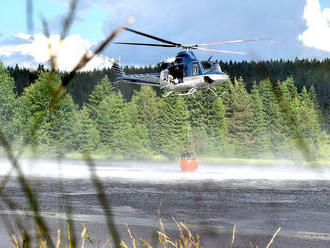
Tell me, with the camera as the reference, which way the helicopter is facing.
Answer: facing the viewer and to the right of the viewer
